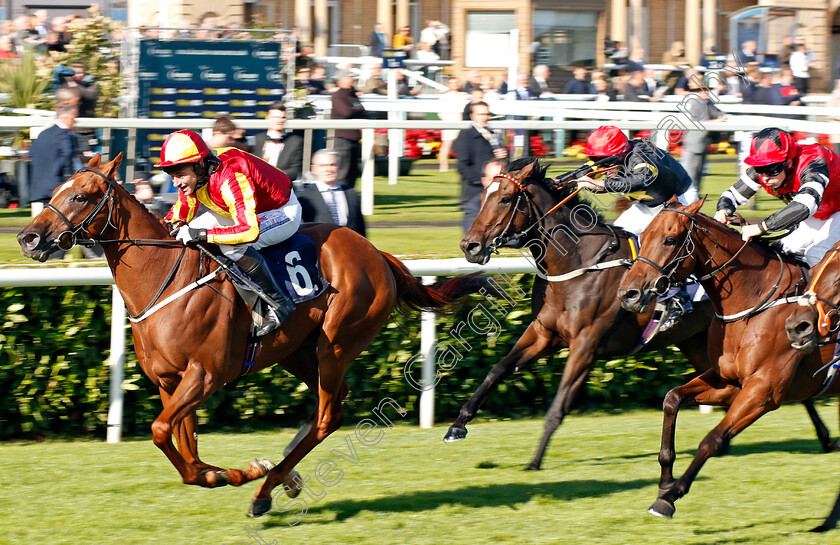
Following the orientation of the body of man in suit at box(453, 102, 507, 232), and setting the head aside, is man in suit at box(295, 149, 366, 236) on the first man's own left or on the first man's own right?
on the first man's own right

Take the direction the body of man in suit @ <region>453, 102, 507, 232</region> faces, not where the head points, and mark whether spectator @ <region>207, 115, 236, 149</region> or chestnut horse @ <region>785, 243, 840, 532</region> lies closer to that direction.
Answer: the chestnut horse

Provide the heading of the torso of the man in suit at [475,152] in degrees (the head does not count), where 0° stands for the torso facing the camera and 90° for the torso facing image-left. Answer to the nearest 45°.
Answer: approximately 315°

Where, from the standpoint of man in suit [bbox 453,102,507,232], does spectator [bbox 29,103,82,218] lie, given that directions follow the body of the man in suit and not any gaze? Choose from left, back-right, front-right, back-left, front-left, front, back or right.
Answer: back-right

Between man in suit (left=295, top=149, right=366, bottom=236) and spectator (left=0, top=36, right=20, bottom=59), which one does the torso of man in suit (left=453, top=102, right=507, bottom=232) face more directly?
the man in suit

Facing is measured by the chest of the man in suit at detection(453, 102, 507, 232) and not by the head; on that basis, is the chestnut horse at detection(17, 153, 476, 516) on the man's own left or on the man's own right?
on the man's own right

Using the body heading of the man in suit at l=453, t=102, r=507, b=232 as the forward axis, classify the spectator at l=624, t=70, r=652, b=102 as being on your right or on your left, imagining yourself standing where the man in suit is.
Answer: on your left
